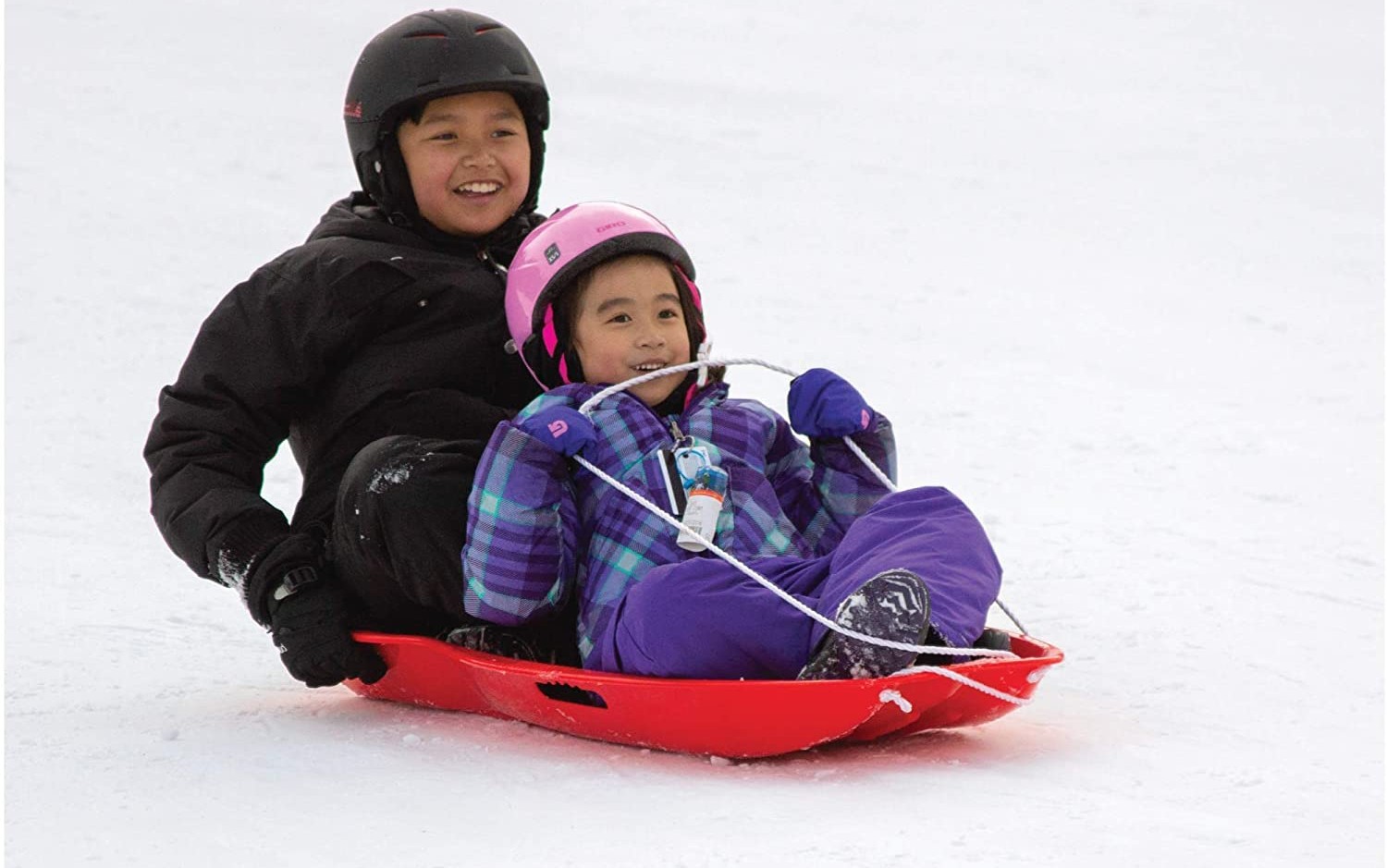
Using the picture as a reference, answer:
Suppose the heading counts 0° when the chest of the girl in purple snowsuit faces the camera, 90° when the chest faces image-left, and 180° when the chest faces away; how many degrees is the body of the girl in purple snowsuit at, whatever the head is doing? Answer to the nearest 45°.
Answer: approximately 315°

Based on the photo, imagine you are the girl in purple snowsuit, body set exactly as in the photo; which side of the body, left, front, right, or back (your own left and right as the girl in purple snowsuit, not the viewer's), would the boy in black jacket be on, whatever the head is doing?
back

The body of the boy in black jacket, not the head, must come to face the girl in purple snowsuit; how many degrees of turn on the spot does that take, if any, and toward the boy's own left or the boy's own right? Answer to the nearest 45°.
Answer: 0° — they already face them

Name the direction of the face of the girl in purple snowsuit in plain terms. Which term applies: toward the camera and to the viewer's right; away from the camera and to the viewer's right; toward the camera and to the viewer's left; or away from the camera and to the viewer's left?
toward the camera and to the viewer's right
